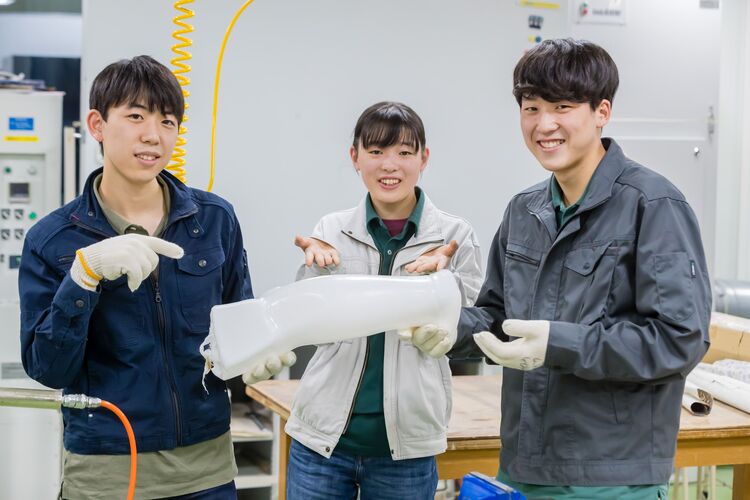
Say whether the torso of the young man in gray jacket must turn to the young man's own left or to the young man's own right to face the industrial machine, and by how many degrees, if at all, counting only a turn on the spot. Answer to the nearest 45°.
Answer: approximately 90° to the young man's own right

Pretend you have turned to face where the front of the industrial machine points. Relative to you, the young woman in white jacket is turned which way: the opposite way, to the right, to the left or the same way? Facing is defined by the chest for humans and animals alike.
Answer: the same way

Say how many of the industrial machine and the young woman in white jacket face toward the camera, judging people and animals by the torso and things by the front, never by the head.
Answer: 2

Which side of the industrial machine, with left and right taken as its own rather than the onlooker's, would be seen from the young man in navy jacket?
front

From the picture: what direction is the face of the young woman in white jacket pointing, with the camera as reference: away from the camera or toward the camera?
toward the camera

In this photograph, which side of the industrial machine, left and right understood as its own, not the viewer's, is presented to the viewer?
front

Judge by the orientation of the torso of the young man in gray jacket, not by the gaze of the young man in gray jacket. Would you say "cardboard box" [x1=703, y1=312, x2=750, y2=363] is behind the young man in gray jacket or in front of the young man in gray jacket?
behind

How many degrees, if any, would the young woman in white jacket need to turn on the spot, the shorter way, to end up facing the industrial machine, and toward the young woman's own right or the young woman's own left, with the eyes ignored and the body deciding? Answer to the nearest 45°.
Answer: approximately 135° to the young woman's own right

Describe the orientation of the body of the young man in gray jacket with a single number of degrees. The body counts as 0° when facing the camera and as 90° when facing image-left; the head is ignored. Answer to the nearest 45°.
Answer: approximately 45°

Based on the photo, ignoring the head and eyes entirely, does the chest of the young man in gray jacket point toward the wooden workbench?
no

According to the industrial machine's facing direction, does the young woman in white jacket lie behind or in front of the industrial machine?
in front
